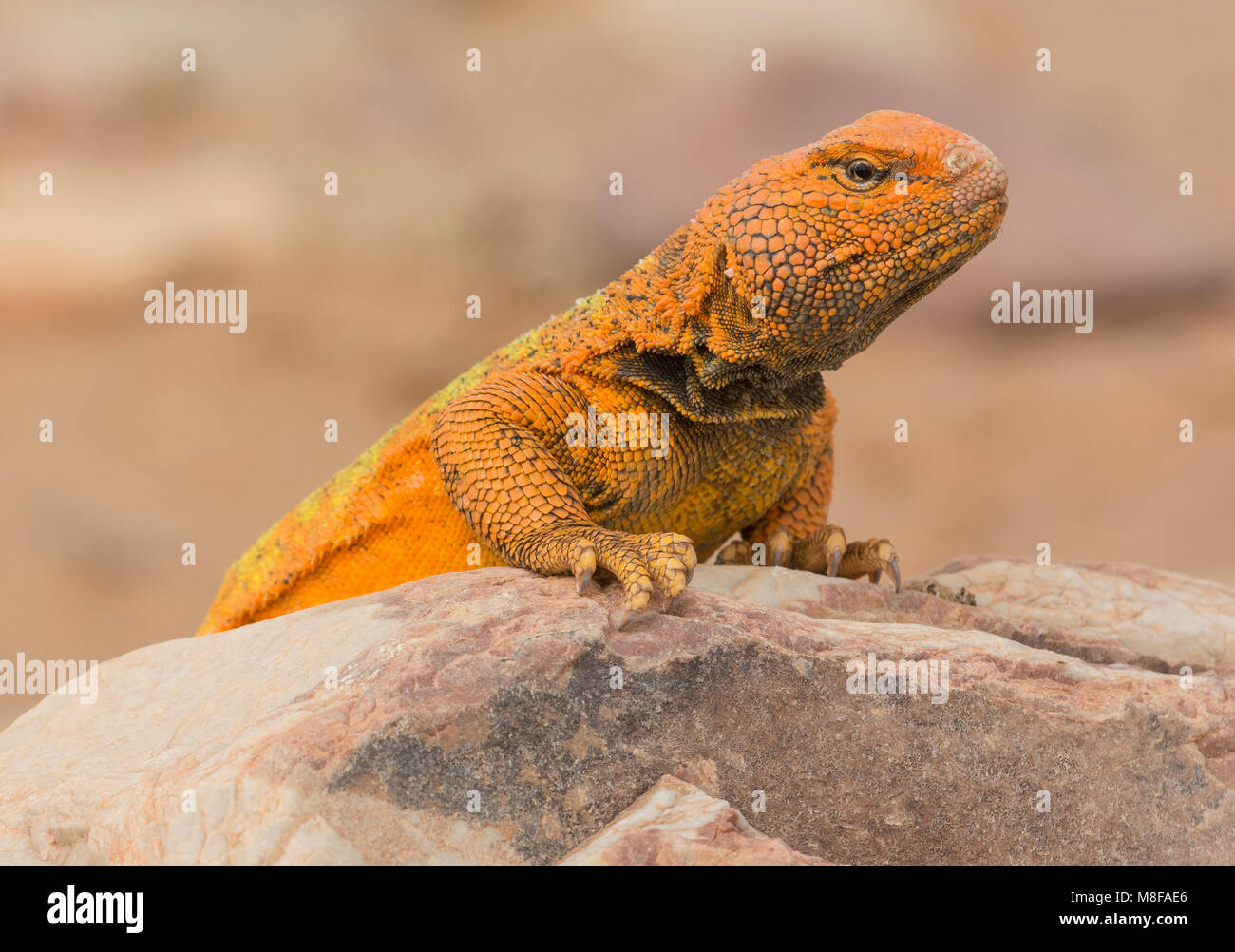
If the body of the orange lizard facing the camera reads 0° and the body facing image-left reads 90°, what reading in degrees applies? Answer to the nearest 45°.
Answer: approximately 315°
